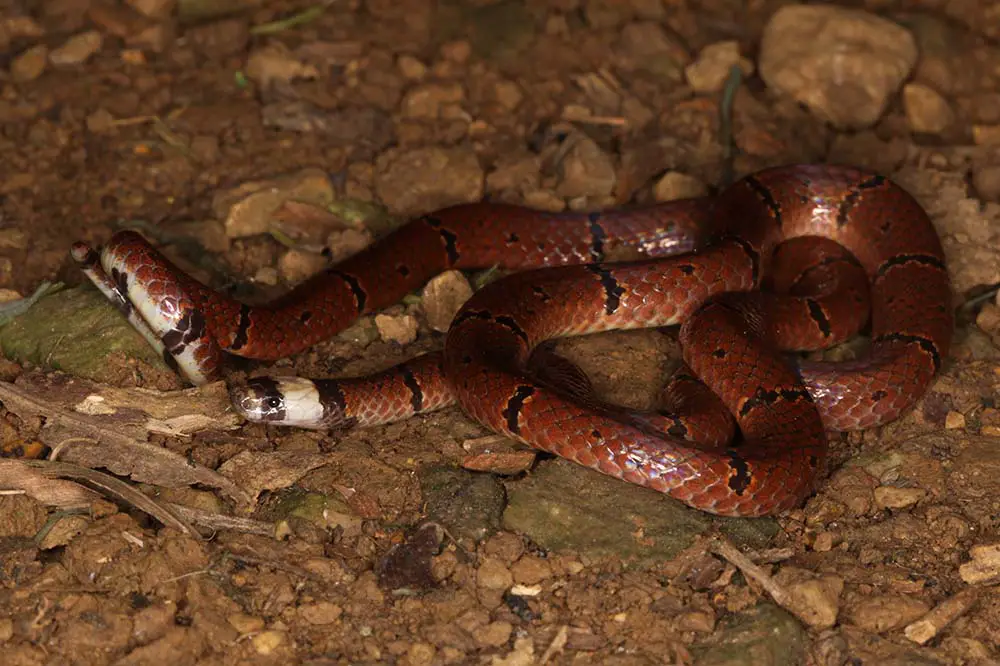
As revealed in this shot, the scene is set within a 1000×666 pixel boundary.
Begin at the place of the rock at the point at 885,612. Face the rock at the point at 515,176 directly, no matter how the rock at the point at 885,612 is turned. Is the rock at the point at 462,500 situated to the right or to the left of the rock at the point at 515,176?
left

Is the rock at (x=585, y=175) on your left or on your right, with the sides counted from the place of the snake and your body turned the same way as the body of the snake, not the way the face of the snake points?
on your right

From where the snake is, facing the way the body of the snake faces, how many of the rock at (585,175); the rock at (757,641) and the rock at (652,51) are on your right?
2

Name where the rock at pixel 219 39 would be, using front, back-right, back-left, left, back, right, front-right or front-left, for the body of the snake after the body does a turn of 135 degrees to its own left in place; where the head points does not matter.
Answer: back

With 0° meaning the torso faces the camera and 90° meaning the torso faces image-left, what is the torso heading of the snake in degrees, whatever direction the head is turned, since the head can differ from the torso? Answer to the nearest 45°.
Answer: approximately 90°

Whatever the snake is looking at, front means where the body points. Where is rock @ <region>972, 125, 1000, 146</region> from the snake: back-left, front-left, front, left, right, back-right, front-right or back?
back-right

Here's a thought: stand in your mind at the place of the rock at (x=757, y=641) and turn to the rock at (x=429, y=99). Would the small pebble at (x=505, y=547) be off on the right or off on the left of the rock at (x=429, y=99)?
left

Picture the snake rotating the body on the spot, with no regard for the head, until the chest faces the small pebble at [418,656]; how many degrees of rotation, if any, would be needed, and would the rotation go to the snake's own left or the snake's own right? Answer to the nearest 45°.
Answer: approximately 45° to the snake's own left

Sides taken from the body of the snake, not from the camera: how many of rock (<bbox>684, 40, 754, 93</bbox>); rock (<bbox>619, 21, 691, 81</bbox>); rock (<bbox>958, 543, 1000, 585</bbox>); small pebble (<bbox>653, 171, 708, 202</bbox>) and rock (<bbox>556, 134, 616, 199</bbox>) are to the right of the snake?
4

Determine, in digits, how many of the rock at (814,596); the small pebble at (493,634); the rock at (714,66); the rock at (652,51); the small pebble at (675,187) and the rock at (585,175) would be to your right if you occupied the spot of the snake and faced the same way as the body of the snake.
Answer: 4

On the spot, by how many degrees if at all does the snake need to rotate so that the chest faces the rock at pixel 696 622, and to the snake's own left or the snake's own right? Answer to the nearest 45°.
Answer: approximately 90° to the snake's own left
